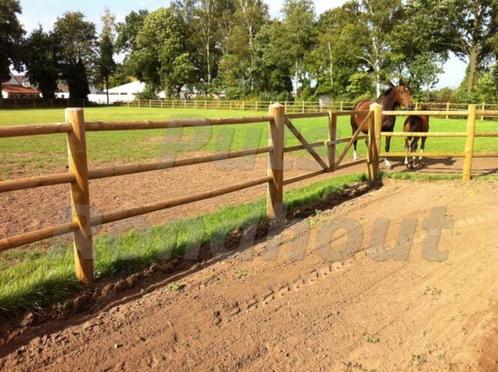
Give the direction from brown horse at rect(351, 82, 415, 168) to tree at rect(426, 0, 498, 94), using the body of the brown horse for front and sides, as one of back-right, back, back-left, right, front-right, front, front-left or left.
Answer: back-left

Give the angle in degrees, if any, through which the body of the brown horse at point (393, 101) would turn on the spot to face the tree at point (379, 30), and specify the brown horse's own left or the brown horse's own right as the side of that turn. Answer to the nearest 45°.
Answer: approximately 135° to the brown horse's own left

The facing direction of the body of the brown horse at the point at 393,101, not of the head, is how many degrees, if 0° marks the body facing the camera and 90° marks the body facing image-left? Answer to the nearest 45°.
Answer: approximately 315°
